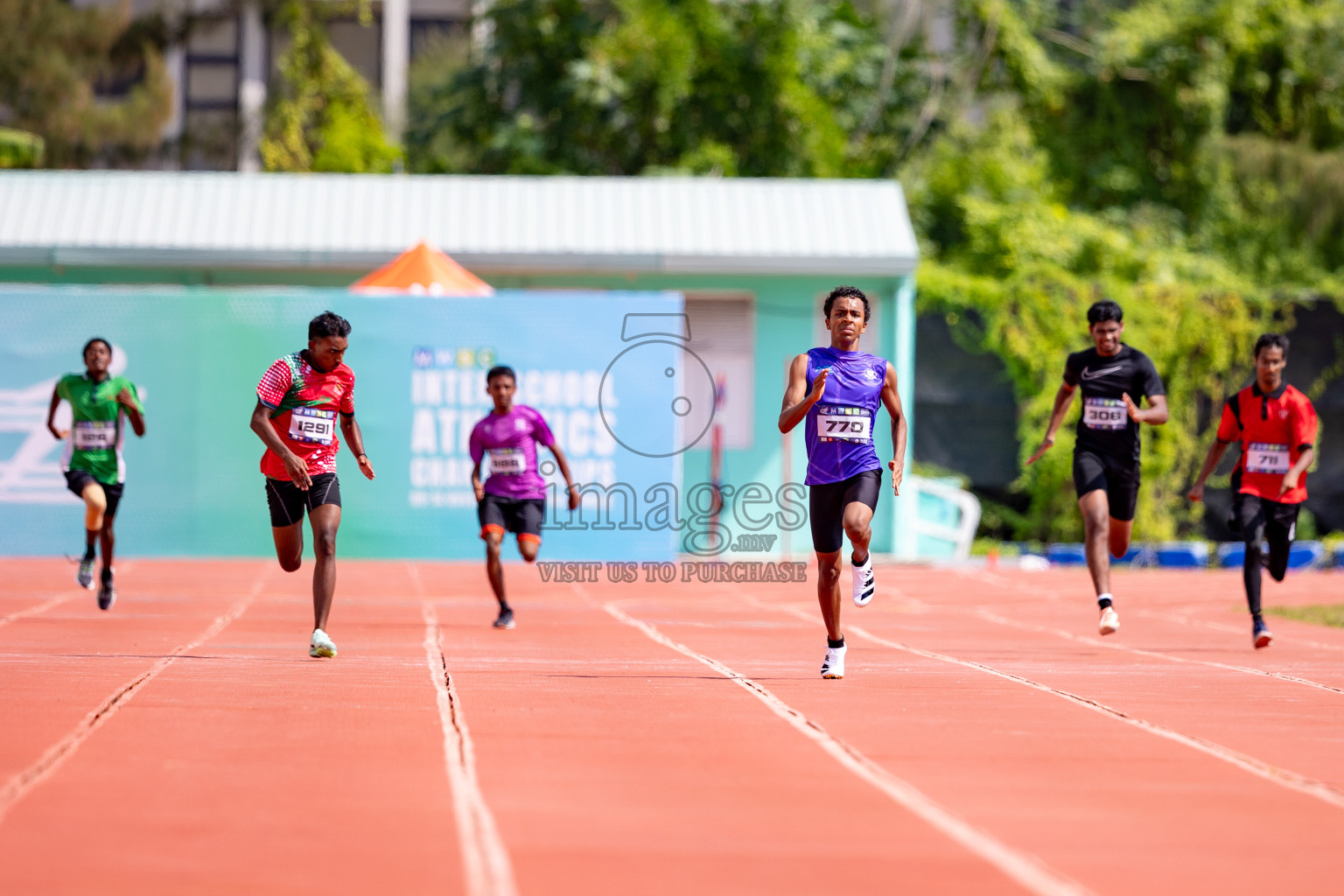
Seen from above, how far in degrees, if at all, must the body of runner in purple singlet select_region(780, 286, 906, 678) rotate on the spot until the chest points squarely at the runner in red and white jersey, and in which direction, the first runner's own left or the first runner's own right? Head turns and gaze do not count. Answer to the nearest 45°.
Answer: approximately 90° to the first runner's own right

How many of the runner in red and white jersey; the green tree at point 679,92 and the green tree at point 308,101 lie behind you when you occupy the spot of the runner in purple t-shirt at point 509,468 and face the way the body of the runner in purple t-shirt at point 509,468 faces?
2

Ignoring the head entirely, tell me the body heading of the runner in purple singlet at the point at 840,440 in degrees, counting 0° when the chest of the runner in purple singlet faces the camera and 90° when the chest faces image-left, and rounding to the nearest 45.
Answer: approximately 0°

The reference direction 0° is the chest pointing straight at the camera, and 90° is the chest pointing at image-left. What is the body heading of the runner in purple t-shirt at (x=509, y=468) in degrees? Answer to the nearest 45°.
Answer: approximately 0°

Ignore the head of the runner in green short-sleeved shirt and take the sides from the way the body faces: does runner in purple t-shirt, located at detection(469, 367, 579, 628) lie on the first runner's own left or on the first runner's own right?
on the first runner's own left

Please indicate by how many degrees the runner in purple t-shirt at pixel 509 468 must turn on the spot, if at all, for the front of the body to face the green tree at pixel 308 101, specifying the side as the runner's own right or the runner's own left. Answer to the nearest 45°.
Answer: approximately 180°

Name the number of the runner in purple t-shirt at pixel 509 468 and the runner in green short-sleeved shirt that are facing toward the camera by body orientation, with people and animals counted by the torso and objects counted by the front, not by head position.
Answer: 2

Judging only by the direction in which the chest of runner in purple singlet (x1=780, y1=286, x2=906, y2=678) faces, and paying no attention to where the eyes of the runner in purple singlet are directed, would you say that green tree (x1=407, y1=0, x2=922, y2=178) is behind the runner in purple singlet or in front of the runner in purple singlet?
behind

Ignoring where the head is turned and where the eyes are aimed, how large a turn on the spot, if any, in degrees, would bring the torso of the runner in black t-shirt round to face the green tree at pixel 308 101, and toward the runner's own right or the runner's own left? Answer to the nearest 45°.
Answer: approximately 135° to the runner's own right

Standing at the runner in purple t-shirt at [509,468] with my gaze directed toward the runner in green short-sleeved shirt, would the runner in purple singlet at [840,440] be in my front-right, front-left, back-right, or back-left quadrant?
back-left
